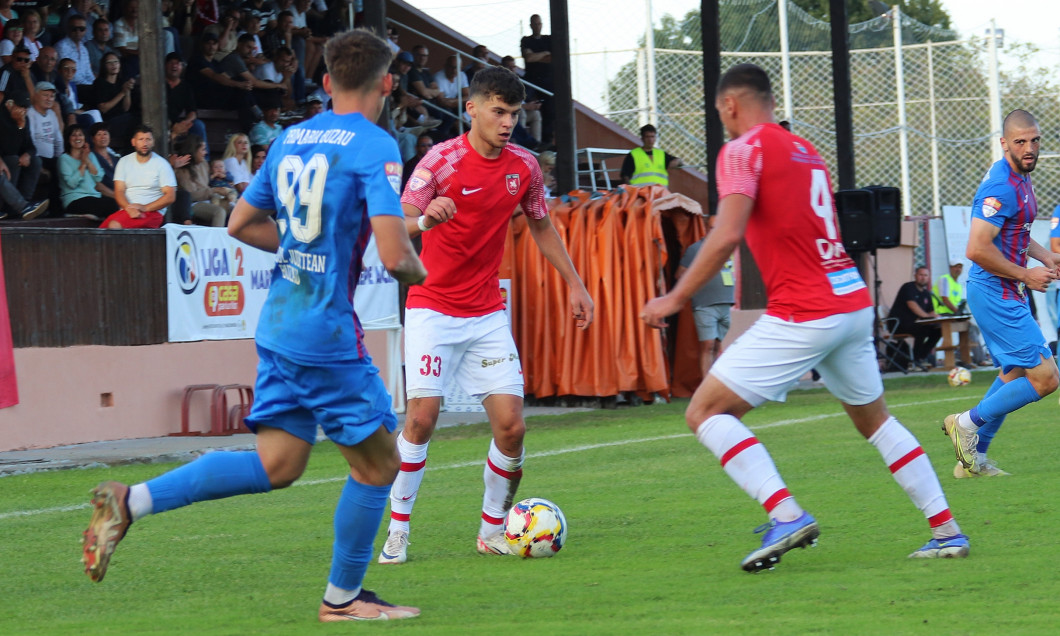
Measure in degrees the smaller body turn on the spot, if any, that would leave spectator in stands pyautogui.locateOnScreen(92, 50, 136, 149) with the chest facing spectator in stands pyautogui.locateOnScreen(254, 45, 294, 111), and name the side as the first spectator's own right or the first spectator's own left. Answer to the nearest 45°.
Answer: approximately 90° to the first spectator's own left

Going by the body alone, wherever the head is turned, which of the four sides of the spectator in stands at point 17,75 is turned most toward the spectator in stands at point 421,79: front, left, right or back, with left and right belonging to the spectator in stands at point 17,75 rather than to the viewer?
left

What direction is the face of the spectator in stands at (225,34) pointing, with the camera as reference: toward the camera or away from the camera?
toward the camera

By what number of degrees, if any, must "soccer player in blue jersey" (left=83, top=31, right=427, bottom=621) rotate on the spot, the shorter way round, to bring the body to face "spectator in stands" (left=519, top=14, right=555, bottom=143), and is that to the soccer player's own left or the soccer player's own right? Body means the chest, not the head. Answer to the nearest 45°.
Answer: approximately 45° to the soccer player's own left

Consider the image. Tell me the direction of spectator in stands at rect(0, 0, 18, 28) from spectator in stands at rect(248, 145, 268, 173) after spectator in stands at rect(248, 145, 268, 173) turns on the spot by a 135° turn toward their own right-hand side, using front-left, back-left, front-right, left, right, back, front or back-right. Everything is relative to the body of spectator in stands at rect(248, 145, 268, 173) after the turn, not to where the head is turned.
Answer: front

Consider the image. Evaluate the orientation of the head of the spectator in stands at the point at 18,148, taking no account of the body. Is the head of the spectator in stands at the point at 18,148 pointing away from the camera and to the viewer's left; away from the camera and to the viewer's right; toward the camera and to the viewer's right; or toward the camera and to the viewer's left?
toward the camera and to the viewer's right

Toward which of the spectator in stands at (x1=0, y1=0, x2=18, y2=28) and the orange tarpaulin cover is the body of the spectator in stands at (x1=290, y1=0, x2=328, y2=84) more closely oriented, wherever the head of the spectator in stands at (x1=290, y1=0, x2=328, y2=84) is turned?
the orange tarpaulin cover

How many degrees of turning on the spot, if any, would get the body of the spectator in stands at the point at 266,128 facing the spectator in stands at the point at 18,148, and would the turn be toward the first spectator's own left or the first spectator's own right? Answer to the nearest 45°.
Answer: approximately 90° to the first spectator's own right

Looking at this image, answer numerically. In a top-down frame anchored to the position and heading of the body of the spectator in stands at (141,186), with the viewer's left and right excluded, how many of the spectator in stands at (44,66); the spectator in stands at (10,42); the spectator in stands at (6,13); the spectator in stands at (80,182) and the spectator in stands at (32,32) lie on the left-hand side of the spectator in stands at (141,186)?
0

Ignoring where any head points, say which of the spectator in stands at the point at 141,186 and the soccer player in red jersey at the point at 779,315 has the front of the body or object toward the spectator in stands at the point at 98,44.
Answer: the soccer player in red jersey

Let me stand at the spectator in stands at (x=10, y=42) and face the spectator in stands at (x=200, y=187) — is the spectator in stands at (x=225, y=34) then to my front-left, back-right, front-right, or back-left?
front-left

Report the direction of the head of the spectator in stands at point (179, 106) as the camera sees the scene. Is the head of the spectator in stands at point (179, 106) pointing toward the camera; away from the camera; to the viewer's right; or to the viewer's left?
toward the camera

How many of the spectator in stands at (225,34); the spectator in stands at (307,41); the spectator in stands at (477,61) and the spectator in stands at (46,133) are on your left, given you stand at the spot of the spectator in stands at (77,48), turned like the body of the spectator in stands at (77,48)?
3

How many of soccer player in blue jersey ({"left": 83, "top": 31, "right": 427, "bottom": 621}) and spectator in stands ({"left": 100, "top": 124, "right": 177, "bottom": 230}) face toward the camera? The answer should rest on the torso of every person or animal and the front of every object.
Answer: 1

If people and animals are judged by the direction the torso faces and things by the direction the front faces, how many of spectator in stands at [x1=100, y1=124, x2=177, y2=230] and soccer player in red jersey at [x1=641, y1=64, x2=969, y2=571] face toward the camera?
1

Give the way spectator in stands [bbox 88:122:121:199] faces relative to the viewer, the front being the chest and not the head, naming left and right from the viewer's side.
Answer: facing the viewer and to the right of the viewer

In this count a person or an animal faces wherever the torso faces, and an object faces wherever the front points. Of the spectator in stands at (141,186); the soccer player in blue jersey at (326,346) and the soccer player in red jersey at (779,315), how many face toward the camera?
1

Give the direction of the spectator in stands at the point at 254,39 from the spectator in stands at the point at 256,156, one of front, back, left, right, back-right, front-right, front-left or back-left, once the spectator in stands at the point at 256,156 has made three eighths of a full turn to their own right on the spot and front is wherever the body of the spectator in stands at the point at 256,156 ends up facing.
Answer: right

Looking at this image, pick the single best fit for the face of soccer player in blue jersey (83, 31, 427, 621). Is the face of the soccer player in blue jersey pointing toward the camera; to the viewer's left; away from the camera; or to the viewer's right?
away from the camera

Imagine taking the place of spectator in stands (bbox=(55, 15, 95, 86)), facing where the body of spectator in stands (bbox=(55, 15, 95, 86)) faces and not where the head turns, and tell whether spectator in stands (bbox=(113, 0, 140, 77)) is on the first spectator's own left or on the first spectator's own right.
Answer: on the first spectator's own left

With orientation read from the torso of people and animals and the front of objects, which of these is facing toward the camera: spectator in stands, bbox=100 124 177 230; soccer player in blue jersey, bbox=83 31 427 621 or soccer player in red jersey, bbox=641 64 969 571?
the spectator in stands

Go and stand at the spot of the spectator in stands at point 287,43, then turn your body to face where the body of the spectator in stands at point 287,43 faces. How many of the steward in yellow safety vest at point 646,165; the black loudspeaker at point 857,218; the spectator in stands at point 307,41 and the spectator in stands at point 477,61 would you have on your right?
0

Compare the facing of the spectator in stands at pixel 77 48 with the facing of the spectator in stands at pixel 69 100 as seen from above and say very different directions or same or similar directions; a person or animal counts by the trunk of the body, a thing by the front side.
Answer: same or similar directions

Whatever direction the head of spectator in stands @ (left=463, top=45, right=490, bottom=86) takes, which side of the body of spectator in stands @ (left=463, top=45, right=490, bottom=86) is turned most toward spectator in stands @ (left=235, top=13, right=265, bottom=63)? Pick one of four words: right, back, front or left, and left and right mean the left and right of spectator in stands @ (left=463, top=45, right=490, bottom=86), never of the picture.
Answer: right

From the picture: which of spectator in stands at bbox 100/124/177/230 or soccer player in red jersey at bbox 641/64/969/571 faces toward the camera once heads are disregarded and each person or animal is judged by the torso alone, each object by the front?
the spectator in stands

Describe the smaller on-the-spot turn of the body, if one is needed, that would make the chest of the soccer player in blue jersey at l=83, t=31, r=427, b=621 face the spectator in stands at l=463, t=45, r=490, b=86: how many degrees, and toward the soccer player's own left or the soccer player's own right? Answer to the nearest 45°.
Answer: approximately 45° to the soccer player's own left
